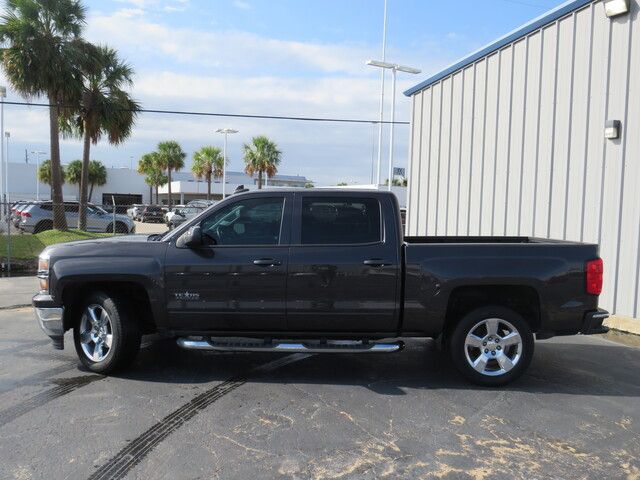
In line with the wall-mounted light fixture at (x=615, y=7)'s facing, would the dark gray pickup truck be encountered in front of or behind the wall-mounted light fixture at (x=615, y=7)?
in front

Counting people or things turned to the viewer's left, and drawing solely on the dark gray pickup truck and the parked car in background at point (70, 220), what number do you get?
1

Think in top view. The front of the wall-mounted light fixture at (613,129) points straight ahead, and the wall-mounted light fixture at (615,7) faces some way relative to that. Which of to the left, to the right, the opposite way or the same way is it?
the same way

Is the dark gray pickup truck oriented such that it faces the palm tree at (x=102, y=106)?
no

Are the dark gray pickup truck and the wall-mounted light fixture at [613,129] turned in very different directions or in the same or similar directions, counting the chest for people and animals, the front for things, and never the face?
same or similar directions

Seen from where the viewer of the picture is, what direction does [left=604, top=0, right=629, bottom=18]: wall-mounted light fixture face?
facing the viewer and to the left of the viewer

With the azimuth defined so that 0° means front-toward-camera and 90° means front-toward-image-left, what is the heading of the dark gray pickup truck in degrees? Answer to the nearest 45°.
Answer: approximately 90°

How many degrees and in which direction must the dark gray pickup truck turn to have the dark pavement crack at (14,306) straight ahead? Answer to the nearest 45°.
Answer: approximately 45° to its right

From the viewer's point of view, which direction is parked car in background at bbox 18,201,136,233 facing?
to the viewer's right

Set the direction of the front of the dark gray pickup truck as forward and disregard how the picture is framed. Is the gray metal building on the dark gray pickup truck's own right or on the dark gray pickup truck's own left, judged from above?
on the dark gray pickup truck's own right

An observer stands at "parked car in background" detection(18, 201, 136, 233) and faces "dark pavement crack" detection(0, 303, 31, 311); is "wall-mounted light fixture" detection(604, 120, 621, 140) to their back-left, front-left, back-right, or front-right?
front-left

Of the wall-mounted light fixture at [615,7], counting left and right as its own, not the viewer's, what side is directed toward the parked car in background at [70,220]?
right
